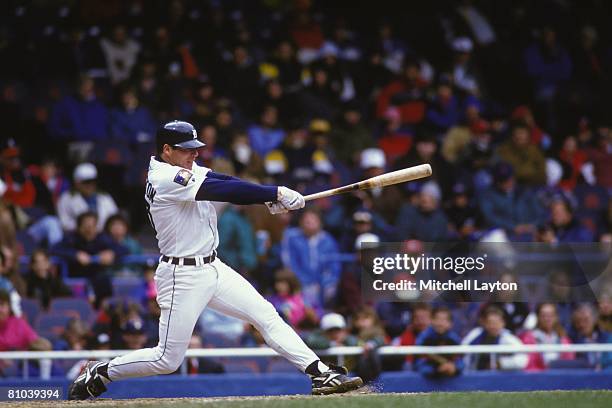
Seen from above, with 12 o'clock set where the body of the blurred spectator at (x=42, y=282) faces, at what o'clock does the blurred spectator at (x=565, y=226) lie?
the blurred spectator at (x=565, y=226) is roughly at 9 o'clock from the blurred spectator at (x=42, y=282).

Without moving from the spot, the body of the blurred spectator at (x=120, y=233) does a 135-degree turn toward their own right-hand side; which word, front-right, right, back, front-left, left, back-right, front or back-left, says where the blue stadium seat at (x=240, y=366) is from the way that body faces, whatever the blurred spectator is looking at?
back

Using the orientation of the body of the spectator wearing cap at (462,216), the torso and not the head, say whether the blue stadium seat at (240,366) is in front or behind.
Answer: in front

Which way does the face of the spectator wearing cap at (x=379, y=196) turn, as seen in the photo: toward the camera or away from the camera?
toward the camera

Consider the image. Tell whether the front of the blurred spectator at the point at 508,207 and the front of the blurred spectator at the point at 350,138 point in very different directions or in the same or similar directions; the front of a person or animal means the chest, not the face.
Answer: same or similar directions

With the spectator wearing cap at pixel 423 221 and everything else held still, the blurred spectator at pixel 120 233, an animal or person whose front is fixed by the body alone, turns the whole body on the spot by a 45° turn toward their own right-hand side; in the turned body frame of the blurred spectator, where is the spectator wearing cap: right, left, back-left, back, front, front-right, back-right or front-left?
back-left

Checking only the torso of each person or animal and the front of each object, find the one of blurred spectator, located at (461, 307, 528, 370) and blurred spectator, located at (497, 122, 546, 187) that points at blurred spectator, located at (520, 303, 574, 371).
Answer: blurred spectator, located at (497, 122, 546, 187)

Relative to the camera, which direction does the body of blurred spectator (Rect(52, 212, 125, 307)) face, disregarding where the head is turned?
toward the camera

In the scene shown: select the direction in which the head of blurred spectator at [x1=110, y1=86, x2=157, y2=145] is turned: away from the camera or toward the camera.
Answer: toward the camera

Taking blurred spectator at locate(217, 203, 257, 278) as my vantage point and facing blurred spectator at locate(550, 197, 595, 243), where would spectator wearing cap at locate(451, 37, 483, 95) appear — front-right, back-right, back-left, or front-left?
front-left

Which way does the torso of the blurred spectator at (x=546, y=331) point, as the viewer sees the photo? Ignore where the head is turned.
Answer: toward the camera

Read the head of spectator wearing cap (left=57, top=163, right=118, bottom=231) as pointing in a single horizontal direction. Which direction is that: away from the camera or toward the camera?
toward the camera

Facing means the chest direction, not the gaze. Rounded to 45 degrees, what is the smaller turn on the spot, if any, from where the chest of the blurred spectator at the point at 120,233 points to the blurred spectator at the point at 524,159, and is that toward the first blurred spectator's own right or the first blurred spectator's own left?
approximately 90° to the first blurred spectator's own left

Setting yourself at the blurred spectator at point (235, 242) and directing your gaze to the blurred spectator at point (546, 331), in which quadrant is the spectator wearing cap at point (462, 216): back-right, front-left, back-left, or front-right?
front-left

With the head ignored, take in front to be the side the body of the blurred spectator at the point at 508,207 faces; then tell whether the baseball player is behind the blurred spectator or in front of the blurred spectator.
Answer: in front

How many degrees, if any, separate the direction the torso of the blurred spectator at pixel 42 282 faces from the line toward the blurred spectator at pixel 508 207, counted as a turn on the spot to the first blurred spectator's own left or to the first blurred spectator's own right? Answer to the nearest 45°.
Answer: approximately 90° to the first blurred spectator's own left
